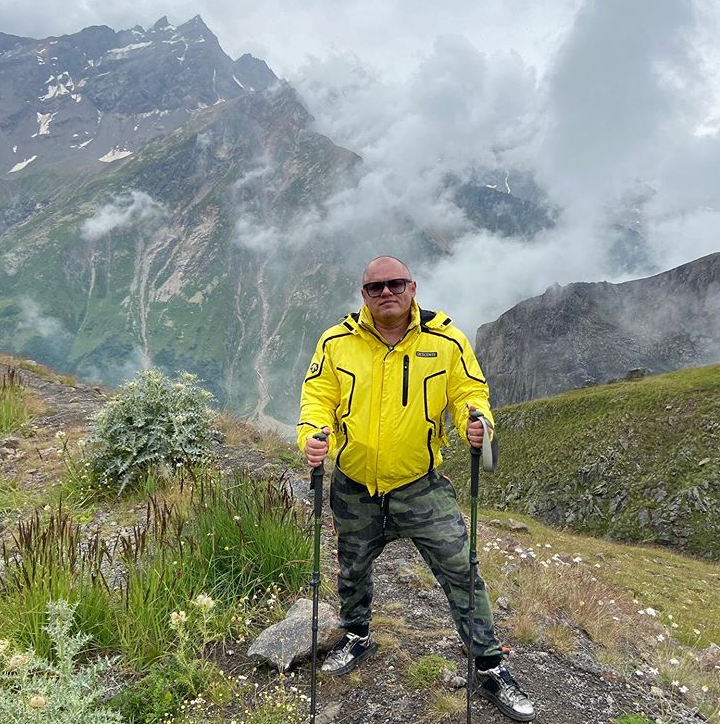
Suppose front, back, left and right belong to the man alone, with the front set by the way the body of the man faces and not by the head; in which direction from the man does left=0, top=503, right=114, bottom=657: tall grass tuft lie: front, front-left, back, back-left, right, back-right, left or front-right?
right

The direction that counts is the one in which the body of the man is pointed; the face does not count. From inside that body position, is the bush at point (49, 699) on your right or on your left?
on your right

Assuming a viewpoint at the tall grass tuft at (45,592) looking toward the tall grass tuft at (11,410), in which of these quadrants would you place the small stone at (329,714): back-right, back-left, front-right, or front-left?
back-right

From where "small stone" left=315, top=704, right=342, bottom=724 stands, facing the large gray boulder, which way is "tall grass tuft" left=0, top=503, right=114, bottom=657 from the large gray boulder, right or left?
left

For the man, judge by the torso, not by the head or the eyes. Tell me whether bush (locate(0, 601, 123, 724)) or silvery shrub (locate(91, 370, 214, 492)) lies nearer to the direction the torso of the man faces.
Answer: the bush

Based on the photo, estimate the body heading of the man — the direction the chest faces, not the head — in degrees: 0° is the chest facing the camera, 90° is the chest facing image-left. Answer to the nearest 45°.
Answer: approximately 0°

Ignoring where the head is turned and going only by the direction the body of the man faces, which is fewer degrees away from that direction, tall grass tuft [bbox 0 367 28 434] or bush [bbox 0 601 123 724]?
the bush
